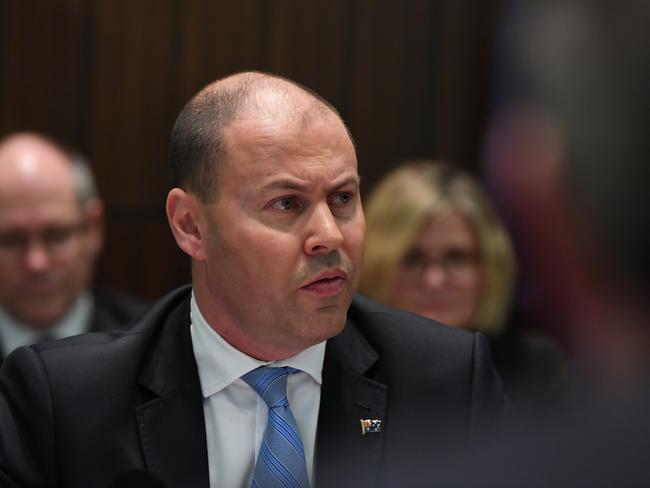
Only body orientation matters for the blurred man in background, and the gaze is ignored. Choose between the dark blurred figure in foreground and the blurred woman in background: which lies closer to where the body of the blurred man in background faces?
the dark blurred figure in foreground

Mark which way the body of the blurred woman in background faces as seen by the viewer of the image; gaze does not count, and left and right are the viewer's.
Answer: facing the viewer

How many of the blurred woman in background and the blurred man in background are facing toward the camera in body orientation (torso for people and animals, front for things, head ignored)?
2

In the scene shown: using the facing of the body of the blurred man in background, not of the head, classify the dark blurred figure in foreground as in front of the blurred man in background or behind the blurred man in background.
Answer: in front

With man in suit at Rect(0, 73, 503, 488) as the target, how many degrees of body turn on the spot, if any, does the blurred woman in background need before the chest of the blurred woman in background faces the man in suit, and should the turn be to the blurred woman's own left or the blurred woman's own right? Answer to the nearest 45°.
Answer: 0° — they already face them

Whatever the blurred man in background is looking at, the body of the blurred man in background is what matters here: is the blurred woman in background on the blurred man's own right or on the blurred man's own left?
on the blurred man's own left

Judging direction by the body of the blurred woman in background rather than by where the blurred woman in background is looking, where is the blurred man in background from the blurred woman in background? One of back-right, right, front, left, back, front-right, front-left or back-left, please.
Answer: right

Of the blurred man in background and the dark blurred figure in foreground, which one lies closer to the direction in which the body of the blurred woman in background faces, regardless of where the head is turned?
the dark blurred figure in foreground

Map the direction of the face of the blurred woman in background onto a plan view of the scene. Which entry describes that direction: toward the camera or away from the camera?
toward the camera

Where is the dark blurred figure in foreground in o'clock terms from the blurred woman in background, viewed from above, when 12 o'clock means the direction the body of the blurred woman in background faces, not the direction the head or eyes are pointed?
The dark blurred figure in foreground is roughly at 12 o'clock from the blurred woman in background.

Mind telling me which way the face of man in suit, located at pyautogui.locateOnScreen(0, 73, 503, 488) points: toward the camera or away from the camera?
toward the camera

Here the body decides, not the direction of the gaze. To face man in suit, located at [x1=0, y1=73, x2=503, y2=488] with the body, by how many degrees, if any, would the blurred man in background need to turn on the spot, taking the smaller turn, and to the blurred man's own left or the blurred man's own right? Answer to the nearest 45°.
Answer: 0° — they already face them

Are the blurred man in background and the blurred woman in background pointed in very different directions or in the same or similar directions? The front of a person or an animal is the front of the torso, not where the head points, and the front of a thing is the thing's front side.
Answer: same or similar directions
